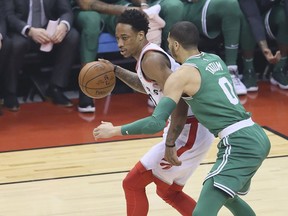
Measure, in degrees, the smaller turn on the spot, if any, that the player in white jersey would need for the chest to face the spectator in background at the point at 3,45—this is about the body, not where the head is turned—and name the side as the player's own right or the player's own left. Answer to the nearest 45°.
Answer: approximately 90° to the player's own right

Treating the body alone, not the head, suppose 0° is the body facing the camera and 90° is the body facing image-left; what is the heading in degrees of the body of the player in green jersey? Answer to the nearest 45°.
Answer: approximately 135°

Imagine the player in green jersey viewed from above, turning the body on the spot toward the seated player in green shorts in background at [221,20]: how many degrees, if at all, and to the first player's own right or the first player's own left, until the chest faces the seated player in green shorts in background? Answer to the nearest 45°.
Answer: approximately 45° to the first player's own right

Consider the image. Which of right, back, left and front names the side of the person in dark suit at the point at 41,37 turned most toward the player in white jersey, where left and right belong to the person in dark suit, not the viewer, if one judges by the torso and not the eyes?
front

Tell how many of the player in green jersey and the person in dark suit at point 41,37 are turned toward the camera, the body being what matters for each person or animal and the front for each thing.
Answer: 1

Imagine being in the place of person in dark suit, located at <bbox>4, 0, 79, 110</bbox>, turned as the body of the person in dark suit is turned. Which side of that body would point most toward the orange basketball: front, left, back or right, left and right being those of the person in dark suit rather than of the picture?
front

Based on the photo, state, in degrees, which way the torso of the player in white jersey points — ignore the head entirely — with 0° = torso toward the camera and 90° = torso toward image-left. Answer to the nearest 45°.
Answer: approximately 45°

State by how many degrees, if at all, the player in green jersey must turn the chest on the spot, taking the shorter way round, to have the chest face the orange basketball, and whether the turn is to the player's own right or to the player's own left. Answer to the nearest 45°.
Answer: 0° — they already face it

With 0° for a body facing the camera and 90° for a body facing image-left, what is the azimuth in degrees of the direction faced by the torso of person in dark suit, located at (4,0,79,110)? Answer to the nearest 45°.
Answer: approximately 0°

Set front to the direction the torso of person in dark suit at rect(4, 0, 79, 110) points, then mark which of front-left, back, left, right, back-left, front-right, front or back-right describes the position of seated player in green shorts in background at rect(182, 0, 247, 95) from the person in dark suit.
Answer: left
